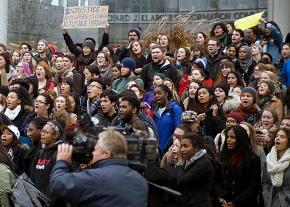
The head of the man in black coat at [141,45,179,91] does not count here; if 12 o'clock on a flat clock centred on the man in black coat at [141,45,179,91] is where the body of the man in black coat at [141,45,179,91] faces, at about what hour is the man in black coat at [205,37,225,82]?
the man in black coat at [205,37,225,82] is roughly at 8 o'clock from the man in black coat at [141,45,179,91].

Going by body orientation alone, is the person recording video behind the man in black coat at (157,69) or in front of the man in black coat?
in front

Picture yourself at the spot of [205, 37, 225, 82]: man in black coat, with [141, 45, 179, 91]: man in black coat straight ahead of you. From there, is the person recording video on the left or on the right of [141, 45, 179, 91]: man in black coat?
left

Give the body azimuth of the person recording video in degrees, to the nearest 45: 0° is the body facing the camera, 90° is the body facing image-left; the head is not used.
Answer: approximately 135°

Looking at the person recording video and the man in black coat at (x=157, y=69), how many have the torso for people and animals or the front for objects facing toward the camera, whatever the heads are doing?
1

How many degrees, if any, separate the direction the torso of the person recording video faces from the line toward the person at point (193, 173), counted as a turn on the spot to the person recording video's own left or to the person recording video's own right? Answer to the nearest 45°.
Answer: approximately 90° to the person recording video's own right

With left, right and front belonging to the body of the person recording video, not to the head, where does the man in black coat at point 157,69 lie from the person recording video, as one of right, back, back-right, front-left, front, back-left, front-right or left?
front-right

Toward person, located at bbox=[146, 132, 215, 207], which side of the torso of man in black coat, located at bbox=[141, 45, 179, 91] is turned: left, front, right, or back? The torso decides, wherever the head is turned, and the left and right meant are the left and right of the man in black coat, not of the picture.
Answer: front

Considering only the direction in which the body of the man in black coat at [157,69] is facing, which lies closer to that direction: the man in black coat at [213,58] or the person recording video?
the person recording video

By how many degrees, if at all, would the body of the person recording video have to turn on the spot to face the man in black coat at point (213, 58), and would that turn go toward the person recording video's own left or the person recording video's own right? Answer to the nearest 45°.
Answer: approximately 45° to the person recording video's own right

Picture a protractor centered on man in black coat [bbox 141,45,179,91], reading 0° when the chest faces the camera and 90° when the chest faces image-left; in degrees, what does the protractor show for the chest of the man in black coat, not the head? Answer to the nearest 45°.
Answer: approximately 0°
